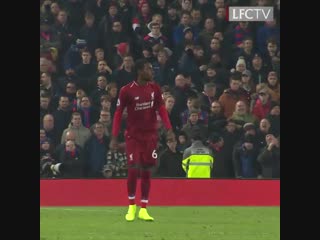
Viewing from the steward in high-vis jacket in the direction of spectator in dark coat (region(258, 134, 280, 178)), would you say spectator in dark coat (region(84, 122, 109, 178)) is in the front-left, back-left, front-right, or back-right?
back-left

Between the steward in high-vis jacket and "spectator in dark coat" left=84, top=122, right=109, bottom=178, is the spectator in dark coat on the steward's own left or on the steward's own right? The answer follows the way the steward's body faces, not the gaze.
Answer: on the steward's own left

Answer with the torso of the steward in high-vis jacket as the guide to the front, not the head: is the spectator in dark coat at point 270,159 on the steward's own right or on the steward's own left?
on the steward's own right

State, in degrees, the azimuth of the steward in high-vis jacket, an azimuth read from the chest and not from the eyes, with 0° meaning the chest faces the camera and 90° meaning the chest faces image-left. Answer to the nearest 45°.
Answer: approximately 180°
